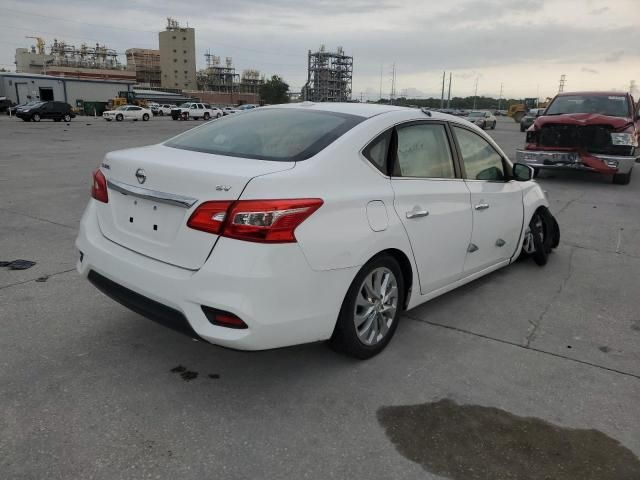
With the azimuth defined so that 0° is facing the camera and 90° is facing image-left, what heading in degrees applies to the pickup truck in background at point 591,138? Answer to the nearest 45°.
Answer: approximately 0°

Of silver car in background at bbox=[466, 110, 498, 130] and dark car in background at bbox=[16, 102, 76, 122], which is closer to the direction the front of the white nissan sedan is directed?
the silver car in background

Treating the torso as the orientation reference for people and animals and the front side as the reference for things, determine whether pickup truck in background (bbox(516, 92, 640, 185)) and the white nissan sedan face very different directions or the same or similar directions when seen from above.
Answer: very different directions

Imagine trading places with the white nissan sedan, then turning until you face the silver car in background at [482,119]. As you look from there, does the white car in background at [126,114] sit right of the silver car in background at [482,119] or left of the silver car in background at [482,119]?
left

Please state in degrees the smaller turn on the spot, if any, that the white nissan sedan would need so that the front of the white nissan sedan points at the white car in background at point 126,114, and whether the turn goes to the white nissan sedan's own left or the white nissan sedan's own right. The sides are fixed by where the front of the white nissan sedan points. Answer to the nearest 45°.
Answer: approximately 45° to the white nissan sedan's own left

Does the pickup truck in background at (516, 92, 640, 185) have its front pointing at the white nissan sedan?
yes

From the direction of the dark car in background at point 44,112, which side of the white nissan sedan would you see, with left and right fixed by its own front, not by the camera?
left

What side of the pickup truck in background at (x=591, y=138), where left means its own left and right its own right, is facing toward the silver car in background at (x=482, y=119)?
back

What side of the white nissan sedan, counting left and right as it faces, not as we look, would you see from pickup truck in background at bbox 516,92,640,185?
front

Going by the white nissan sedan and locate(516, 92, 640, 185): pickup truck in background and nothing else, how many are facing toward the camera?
1

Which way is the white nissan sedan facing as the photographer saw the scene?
facing away from the viewer and to the right of the viewer

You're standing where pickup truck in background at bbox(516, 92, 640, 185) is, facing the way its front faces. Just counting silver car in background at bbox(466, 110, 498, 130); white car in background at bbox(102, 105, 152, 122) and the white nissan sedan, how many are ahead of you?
1

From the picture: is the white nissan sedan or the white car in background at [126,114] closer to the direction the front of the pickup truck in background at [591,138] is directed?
the white nissan sedan
